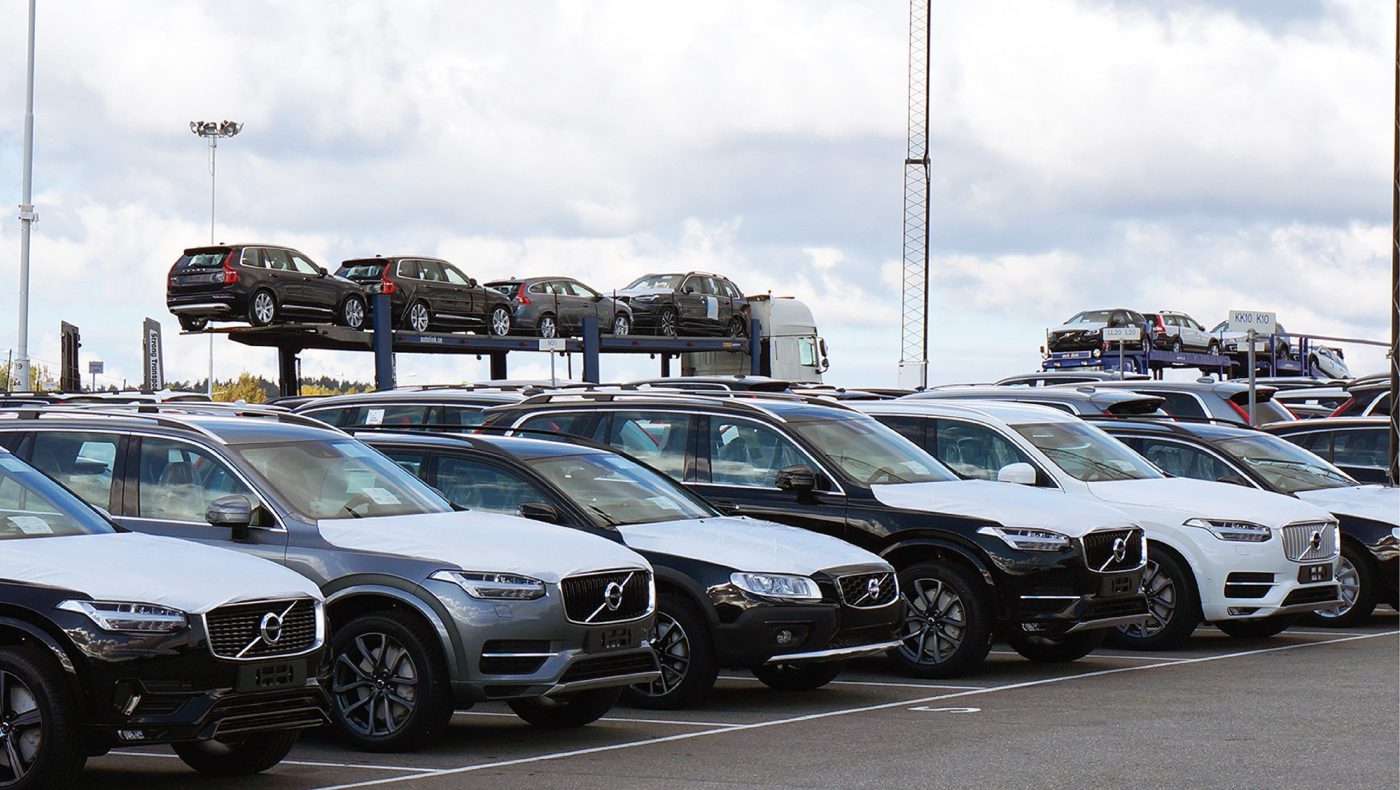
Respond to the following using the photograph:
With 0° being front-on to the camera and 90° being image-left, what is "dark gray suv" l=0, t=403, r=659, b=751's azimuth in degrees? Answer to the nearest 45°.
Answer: approximately 315°

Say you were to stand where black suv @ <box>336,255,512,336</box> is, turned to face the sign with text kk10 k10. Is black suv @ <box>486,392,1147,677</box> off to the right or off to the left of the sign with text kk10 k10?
right

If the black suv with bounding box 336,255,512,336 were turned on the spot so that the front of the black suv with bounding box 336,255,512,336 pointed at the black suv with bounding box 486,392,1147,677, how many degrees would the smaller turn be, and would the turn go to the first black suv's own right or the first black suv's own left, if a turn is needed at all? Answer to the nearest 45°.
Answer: approximately 135° to the first black suv's own right

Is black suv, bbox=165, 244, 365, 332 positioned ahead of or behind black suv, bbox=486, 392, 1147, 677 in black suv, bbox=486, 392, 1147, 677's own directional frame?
behind

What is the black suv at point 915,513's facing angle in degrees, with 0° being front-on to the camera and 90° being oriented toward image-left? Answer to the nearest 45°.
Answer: approximately 315°

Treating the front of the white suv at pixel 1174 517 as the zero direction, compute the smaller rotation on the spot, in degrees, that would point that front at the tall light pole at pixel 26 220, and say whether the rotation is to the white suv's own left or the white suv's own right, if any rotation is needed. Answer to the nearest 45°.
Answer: approximately 180°

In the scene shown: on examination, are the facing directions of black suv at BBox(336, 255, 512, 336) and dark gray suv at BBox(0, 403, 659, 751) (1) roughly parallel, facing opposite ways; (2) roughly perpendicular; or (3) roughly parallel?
roughly perpendicular

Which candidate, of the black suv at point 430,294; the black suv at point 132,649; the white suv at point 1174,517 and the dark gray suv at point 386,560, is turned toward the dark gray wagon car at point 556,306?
the black suv at point 430,294

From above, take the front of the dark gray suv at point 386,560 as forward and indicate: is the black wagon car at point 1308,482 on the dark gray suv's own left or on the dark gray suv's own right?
on the dark gray suv's own left

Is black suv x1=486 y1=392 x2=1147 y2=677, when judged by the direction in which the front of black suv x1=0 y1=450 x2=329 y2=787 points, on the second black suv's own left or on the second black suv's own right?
on the second black suv's own left

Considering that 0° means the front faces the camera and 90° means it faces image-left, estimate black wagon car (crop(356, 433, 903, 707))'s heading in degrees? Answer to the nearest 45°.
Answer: approximately 315°

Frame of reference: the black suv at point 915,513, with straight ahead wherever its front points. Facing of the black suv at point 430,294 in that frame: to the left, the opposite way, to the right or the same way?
to the left

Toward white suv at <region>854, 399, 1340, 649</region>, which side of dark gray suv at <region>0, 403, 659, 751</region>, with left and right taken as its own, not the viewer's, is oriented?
left

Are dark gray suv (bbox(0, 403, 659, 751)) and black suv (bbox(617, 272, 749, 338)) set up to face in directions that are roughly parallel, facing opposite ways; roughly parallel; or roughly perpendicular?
roughly perpendicular

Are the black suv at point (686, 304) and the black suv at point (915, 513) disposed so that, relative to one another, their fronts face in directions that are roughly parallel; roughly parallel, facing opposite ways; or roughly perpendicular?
roughly perpendicular

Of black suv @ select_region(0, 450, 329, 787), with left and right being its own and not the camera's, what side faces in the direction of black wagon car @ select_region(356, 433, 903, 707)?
left
